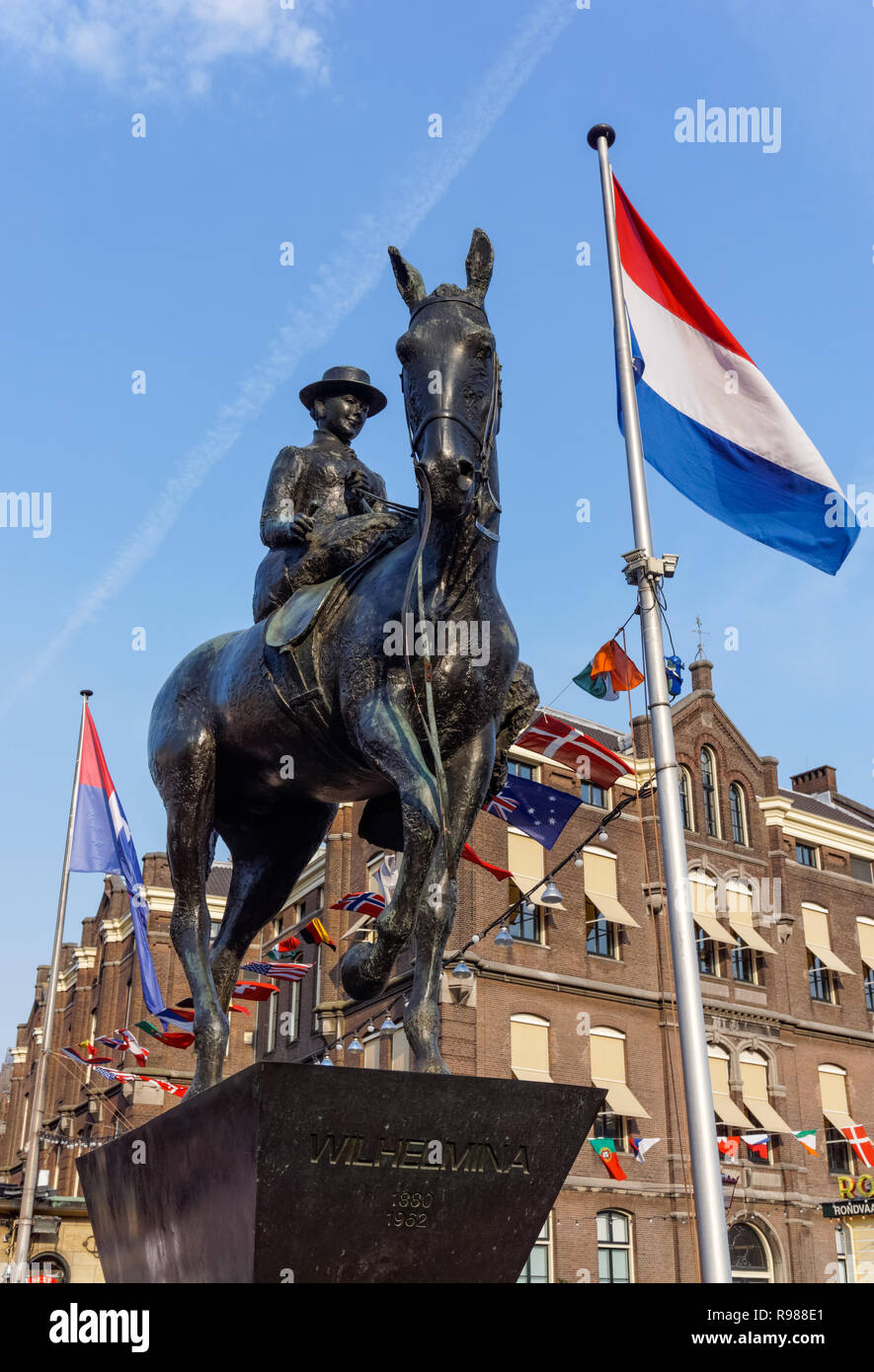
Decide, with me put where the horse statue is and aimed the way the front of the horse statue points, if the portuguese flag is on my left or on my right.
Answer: on my left

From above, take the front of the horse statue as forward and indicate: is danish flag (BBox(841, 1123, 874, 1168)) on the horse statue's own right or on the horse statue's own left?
on the horse statue's own left

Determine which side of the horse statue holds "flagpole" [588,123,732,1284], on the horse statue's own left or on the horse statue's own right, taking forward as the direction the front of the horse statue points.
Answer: on the horse statue's own left

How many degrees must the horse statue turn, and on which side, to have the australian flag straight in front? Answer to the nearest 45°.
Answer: approximately 135° to its left

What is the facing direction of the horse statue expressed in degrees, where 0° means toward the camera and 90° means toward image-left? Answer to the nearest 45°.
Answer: approximately 315°

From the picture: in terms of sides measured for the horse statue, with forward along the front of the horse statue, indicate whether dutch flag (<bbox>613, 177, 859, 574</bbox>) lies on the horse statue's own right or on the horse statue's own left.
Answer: on the horse statue's own left
